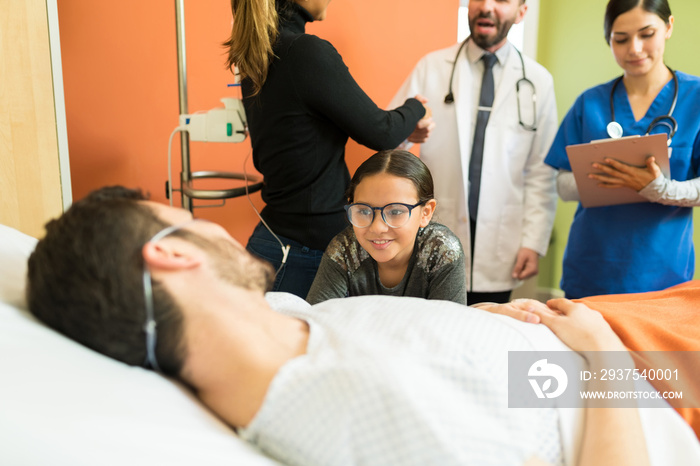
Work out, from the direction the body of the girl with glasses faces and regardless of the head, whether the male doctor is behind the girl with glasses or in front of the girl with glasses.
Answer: behind

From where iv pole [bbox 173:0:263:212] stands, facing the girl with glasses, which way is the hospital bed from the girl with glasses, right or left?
right

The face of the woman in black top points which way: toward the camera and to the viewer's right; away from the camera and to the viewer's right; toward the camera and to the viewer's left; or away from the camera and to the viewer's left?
away from the camera and to the viewer's right

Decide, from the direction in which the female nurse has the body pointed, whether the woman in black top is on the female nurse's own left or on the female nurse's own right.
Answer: on the female nurse's own right

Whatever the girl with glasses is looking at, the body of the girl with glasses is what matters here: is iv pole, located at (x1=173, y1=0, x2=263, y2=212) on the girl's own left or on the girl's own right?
on the girl's own right

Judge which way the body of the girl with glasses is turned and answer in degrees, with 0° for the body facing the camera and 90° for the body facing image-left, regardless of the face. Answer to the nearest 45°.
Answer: approximately 45°

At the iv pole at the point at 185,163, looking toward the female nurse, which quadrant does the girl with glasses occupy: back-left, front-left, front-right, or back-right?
front-right

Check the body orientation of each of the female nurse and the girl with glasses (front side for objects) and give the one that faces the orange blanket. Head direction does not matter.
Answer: the female nurse

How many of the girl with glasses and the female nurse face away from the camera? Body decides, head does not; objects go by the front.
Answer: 0

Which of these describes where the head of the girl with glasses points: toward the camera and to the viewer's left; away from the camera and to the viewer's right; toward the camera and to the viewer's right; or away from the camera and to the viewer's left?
toward the camera and to the viewer's left

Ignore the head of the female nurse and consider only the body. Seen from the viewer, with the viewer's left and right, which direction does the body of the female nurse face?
facing the viewer

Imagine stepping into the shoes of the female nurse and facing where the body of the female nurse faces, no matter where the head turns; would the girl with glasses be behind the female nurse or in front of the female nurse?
in front

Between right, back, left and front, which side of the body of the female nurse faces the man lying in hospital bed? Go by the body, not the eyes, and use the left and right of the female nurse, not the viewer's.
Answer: front

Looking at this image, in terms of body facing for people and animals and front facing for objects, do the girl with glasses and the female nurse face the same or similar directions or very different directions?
same or similar directions

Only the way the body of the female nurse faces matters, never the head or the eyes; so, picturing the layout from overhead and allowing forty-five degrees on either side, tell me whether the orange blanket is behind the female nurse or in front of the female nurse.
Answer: in front
